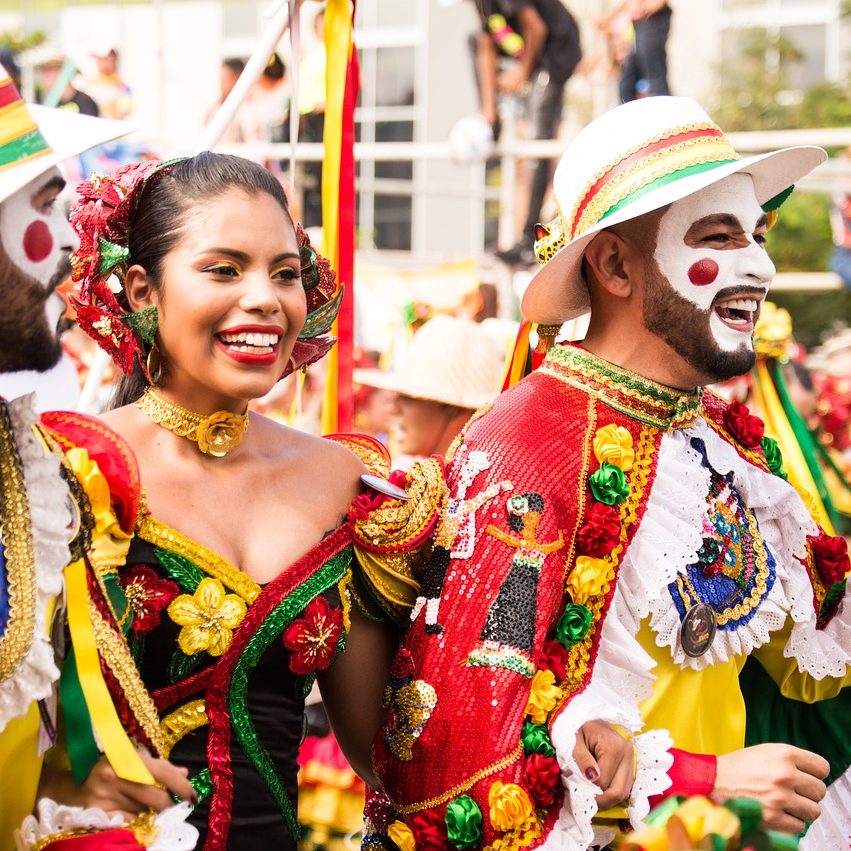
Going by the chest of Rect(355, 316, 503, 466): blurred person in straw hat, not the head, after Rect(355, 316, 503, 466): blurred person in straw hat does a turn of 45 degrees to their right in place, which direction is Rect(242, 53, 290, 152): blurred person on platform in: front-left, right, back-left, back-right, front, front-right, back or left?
front-right

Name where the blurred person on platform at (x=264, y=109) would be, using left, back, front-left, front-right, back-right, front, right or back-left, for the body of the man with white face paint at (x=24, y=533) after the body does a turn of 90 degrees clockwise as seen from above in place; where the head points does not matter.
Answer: back

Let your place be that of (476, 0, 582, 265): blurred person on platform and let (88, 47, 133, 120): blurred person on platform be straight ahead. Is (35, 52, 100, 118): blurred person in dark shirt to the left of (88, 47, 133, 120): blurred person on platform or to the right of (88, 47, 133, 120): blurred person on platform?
left

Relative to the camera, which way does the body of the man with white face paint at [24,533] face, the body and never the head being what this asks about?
to the viewer's right

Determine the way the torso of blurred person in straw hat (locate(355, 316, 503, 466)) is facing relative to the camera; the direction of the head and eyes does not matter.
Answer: to the viewer's left

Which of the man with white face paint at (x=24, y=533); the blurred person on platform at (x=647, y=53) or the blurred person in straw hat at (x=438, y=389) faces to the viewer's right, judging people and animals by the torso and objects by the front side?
the man with white face paint

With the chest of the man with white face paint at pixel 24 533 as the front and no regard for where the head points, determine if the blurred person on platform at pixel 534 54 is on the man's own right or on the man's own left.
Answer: on the man's own left

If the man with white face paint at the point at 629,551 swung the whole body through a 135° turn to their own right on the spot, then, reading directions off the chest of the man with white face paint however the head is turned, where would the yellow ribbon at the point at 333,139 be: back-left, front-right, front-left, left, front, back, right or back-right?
front-right

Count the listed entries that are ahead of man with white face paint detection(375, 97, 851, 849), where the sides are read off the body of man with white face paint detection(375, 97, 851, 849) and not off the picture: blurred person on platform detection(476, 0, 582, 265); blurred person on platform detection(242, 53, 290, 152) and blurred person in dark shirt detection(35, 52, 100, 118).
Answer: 0

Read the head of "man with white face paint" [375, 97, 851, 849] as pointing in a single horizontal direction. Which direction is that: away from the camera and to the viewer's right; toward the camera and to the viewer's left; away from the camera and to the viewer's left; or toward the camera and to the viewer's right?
toward the camera and to the viewer's right

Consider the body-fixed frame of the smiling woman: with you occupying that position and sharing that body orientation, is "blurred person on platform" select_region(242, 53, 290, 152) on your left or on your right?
on your left
